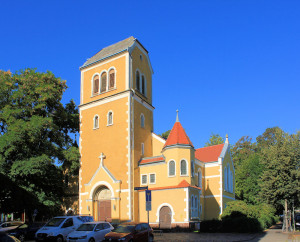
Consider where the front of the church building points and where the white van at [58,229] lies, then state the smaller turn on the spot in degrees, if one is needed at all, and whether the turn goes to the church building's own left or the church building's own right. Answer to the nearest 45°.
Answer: approximately 45° to the church building's own left

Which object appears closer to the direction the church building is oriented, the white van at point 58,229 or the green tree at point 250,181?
the white van

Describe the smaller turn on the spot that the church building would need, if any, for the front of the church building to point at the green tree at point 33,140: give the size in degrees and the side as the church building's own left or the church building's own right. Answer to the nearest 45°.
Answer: approximately 45° to the church building's own right

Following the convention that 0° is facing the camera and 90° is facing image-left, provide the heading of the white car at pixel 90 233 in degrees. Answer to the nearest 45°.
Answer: approximately 45°
